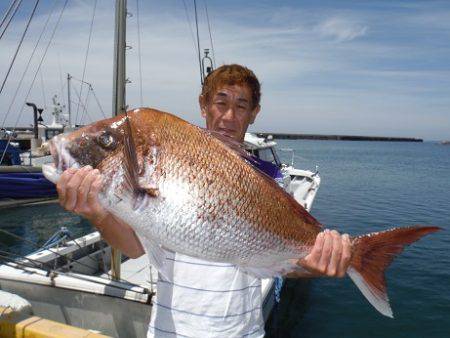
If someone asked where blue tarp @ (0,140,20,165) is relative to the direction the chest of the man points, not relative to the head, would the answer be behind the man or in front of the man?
behind

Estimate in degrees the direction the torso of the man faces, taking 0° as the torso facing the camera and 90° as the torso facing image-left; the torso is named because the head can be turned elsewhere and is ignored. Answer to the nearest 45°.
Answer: approximately 0°
